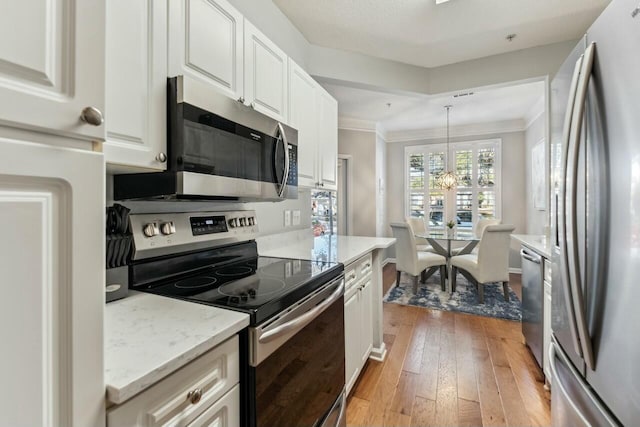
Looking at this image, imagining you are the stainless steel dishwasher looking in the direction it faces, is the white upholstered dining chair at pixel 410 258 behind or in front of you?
in front

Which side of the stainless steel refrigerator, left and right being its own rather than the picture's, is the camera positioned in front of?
left

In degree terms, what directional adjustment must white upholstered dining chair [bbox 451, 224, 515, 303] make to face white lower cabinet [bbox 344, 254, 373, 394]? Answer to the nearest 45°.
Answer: approximately 135° to its left

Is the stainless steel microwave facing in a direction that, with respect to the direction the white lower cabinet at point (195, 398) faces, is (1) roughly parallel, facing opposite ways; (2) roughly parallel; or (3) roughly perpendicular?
roughly parallel

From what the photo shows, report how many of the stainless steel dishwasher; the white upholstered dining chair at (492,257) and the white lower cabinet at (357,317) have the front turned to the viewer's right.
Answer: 1

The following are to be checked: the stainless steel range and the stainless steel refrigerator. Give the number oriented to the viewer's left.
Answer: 1

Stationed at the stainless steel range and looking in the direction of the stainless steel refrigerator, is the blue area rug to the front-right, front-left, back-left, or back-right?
front-left

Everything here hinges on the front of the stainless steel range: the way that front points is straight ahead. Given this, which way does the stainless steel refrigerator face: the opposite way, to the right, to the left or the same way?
the opposite way

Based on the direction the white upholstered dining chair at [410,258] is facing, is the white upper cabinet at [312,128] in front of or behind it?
behind

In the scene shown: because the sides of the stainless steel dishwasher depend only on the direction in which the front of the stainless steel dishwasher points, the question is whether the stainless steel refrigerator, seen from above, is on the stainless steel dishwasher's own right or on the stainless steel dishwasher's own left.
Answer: on the stainless steel dishwasher's own left

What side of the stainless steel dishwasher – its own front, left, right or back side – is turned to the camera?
left

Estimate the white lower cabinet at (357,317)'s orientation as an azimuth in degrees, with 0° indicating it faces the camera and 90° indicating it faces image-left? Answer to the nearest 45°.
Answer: approximately 270°

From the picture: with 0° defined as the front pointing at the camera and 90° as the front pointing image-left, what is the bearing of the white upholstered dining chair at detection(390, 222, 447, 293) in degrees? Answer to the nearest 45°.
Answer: approximately 225°

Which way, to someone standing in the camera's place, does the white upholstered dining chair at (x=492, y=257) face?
facing away from the viewer and to the left of the viewer

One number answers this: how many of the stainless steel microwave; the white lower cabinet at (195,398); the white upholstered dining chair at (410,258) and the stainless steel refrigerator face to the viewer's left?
1

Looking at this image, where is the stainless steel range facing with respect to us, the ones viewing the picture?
facing the viewer and to the right of the viewer

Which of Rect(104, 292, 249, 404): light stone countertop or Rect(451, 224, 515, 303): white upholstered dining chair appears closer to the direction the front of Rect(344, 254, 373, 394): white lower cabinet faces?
the white upholstered dining chair

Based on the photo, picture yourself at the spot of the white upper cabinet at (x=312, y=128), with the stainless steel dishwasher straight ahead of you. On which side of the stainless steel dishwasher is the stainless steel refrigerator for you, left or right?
right
